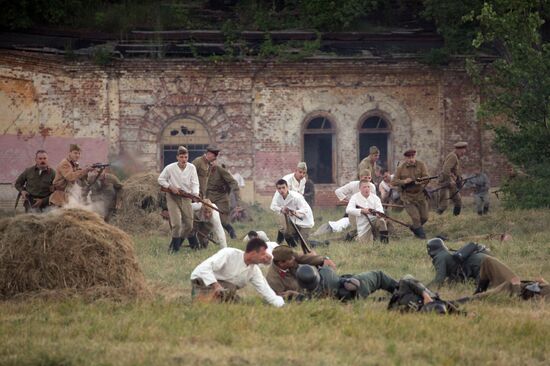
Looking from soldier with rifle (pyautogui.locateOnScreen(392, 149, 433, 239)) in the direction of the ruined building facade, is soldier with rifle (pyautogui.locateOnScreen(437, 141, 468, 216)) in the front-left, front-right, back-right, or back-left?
front-right

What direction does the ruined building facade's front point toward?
toward the camera

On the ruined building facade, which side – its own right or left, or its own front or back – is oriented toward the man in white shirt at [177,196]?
front

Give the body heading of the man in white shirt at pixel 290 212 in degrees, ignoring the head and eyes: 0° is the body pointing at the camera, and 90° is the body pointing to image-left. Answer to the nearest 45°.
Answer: approximately 45°

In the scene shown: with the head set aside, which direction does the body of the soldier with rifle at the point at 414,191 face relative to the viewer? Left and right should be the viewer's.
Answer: facing the viewer

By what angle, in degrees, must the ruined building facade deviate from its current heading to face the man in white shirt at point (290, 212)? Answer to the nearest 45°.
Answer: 0° — it already faces them

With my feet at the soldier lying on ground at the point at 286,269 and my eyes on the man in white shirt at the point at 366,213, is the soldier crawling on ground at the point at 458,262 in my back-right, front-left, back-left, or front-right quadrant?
front-right

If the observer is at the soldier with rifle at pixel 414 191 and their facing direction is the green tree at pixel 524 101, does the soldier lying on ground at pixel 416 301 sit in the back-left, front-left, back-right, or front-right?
back-right

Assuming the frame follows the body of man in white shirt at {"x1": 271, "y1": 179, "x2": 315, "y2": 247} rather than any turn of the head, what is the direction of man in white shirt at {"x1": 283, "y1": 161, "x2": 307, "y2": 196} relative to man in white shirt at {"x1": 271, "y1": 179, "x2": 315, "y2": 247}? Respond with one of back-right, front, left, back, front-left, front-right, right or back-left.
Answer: back-right
